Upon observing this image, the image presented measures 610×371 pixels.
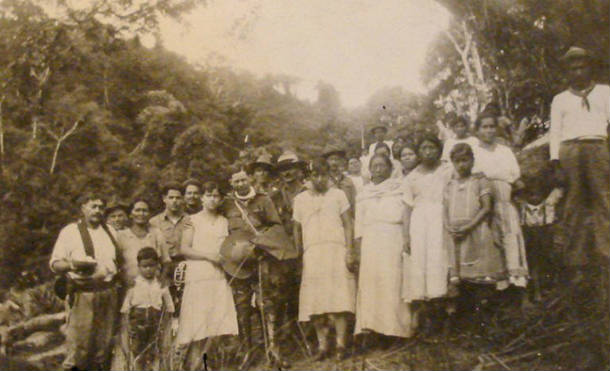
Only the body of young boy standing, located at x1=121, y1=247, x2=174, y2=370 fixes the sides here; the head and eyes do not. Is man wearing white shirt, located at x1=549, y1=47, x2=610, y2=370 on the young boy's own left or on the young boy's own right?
on the young boy's own left

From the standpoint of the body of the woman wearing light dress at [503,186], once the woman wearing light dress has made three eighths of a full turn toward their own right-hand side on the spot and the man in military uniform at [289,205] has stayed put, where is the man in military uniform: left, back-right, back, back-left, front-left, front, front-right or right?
front-left

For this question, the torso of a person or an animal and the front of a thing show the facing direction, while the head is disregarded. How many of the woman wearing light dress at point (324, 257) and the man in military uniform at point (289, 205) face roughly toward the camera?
2

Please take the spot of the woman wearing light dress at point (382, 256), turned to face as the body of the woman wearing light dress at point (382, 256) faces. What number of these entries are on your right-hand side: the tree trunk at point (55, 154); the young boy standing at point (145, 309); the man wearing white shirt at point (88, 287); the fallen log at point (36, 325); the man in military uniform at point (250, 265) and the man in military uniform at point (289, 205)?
6

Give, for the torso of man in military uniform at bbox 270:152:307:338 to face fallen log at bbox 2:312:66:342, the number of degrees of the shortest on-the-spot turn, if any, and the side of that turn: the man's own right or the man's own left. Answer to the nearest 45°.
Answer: approximately 90° to the man's own right

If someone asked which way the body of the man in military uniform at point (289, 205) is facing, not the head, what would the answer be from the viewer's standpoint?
toward the camera

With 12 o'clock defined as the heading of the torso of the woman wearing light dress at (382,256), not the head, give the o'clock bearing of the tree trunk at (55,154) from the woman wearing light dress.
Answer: The tree trunk is roughly at 5 o'clock from the woman wearing light dress.

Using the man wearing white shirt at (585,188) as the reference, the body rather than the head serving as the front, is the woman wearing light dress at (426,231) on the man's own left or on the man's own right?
on the man's own right

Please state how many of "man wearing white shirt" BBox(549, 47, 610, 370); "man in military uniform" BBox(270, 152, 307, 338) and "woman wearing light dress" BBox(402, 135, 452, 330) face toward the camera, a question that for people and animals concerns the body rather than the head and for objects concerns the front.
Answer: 3

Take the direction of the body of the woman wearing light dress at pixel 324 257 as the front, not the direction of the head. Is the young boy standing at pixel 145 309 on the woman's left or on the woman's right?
on the woman's right

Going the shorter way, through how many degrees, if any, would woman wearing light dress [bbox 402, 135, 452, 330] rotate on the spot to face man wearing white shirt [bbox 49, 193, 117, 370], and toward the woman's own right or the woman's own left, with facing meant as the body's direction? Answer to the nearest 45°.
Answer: approximately 90° to the woman's own right

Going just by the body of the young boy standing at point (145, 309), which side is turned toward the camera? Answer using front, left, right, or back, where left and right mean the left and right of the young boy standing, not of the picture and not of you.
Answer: front

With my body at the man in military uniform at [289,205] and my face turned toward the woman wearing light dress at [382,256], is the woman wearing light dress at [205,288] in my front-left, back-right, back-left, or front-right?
back-right
